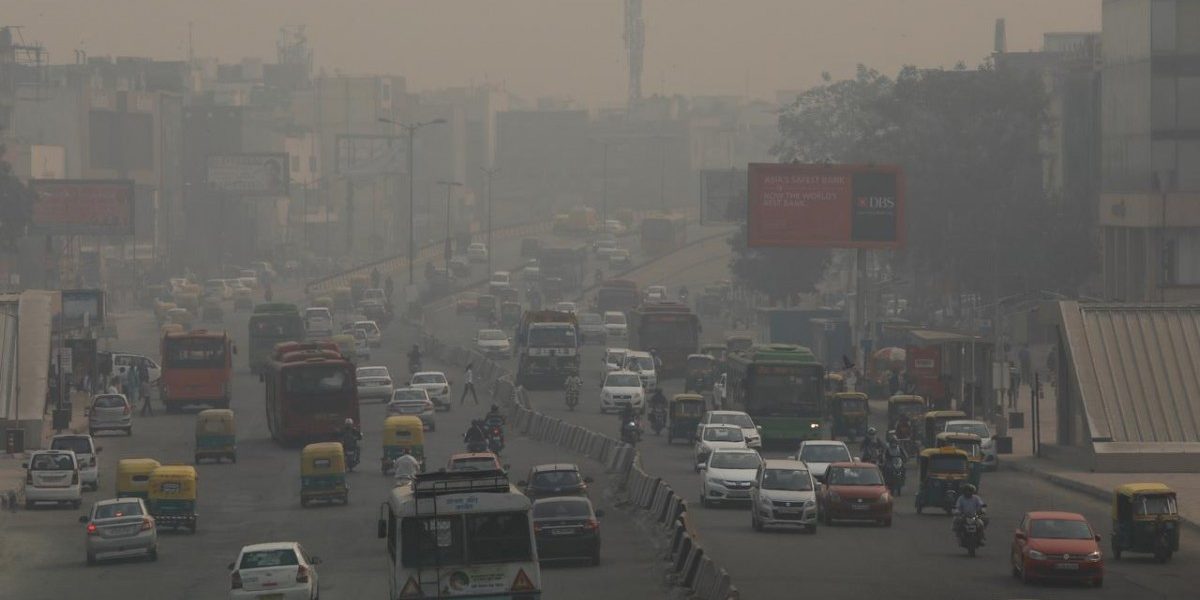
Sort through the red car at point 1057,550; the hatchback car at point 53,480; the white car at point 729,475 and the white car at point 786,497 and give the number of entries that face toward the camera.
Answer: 3

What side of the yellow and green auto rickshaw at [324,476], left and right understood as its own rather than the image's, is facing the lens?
back

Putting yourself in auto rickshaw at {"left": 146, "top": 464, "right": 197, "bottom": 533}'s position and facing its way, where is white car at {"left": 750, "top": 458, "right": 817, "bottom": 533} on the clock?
The white car is roughly at 4 o'clock from the auto rickshaw.

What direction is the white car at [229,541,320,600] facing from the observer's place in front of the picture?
facing away from the viewer

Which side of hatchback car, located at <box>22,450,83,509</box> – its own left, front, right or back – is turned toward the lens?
back

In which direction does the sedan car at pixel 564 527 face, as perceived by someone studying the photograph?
facing away from the viewer

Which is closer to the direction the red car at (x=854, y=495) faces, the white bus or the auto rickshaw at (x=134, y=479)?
the white bus

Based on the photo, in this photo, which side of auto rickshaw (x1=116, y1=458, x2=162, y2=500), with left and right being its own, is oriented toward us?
back

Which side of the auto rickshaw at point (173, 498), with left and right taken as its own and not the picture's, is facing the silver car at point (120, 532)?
back

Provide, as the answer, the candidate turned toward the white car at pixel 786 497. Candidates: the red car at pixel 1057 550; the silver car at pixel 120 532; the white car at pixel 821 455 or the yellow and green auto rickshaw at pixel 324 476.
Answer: the white car at pixel 821 455

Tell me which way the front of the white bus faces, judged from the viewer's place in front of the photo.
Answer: facing away from the viewer

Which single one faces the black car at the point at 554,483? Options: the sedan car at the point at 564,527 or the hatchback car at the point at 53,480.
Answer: the sedan car

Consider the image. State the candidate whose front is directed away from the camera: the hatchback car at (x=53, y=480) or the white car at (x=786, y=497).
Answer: the hatchback car

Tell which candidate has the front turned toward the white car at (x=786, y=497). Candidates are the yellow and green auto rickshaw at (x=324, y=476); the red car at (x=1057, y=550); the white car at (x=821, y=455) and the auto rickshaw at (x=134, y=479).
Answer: the white car at (x=821, y=455)

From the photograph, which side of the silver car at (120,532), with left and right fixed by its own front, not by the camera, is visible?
back

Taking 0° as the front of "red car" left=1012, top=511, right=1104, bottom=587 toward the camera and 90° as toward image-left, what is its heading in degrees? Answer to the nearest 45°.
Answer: approximately 0°

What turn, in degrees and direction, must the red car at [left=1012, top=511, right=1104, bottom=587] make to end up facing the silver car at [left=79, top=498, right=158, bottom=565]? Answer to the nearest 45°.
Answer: approximately 90° to its right
